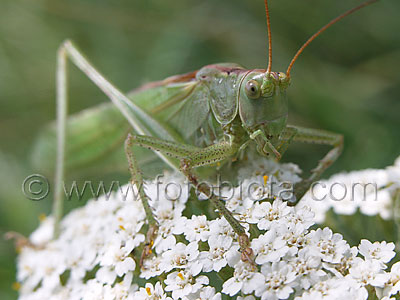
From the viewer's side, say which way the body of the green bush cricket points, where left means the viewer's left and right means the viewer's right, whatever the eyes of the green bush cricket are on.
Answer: facing the viewer and to the right of the viewer
